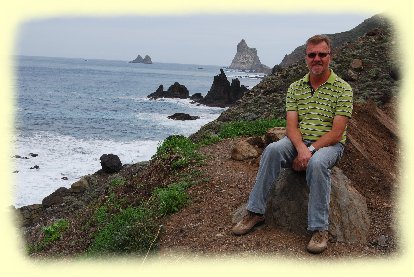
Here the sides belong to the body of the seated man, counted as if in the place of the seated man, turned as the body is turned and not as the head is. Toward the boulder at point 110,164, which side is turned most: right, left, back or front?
right

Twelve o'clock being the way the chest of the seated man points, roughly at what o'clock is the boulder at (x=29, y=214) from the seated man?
The boulder is roughly at 3 o'clock from the seated man.

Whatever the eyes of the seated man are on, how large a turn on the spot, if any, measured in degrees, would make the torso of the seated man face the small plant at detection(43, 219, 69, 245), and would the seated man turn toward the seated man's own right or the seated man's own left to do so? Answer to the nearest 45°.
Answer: approximately 90° to the seated man's own right

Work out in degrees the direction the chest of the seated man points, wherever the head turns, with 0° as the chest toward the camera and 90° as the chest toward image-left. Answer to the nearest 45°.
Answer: approximately 45°

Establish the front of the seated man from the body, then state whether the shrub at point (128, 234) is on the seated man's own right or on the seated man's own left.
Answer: on the seated man's own right

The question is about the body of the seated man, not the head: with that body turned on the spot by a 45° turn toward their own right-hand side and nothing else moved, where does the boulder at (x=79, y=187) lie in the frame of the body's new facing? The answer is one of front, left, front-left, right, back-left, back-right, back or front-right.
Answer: front-right
